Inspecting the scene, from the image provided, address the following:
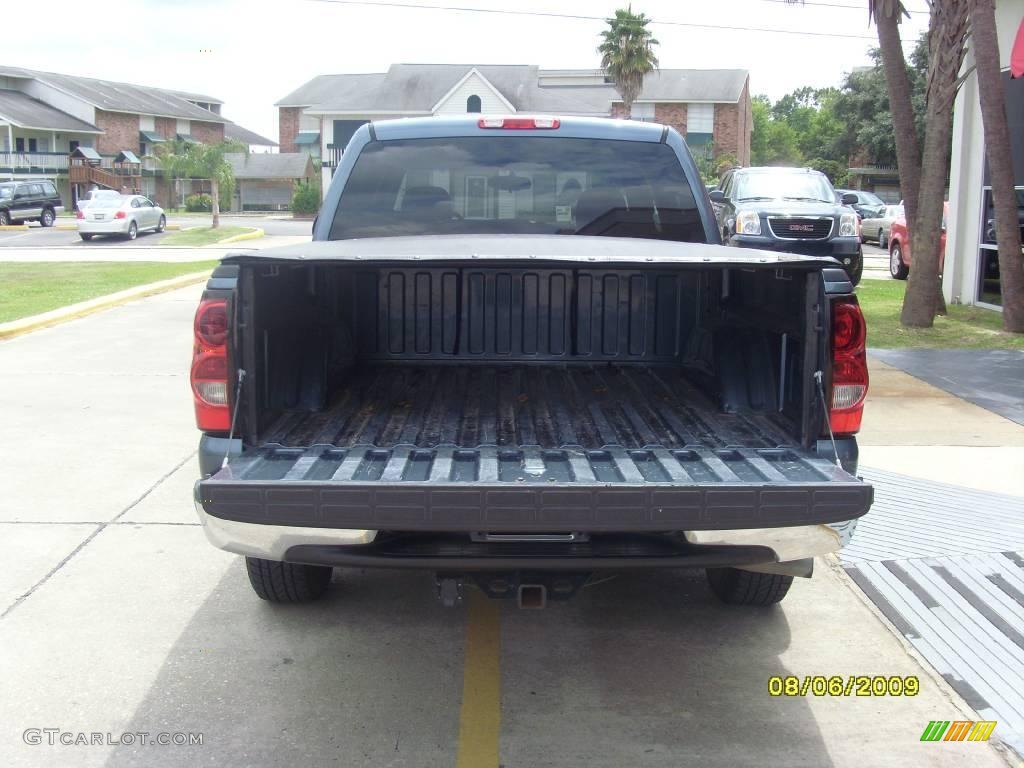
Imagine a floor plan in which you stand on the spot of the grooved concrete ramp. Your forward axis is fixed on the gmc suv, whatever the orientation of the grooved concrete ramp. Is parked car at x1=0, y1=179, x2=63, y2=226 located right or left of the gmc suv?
left

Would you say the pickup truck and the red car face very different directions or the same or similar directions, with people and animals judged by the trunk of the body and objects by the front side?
very different directions

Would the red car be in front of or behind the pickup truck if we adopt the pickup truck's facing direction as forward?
in front

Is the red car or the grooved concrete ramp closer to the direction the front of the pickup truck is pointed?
the red car

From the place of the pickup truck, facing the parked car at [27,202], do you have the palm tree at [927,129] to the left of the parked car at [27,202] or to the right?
right

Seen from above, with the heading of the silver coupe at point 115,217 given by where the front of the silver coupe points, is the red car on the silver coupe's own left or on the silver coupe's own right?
on the silver coupe's own right

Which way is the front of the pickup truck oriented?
away from the camera

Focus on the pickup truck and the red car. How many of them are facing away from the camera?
1

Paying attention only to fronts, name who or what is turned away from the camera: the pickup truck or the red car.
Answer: the pickup truck

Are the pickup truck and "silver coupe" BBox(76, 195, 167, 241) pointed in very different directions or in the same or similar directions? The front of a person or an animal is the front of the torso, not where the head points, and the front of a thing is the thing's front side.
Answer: same or similar directions

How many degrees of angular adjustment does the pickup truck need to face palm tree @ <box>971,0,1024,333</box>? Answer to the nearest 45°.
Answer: approximately 45° to its right
